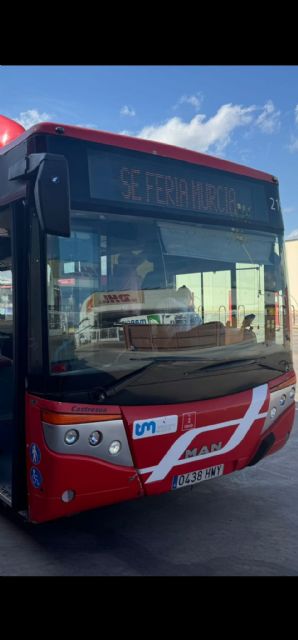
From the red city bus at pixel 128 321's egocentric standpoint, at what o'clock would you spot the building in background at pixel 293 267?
The building in background is roughly at 8 o'clock from the red city bus.

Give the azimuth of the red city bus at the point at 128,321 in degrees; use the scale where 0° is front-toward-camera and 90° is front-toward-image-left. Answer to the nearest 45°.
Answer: approximately 315°
